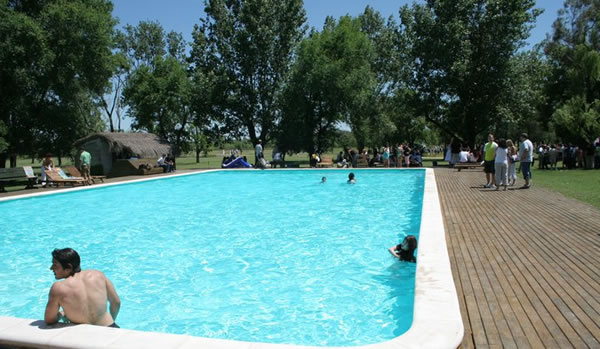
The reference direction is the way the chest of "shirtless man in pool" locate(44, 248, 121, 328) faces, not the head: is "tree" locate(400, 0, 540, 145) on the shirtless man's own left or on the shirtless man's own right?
on the shirtless man's own right

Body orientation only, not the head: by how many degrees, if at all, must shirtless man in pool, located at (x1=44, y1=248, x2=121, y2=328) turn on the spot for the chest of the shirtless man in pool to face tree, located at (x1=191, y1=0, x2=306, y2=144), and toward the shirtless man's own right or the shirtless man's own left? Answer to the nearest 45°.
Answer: approximately 45° to the shirtless man's own right

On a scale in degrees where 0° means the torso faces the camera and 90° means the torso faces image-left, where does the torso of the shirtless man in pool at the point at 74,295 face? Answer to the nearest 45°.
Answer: approximately 180°

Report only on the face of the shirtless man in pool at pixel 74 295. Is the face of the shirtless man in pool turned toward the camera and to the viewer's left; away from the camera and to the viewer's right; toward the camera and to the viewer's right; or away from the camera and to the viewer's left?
away from the camera and to the viewer's left

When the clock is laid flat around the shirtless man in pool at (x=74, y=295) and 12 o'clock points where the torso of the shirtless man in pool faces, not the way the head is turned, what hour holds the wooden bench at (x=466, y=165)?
The wooden bench is roughly at 2 o'clock from the shirtless man in pool.

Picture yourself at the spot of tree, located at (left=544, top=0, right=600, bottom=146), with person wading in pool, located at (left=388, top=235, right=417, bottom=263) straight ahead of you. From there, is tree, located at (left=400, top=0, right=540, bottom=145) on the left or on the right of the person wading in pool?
right

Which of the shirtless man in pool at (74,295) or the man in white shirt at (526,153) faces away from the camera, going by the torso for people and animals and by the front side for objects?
the shirtless man in pool
